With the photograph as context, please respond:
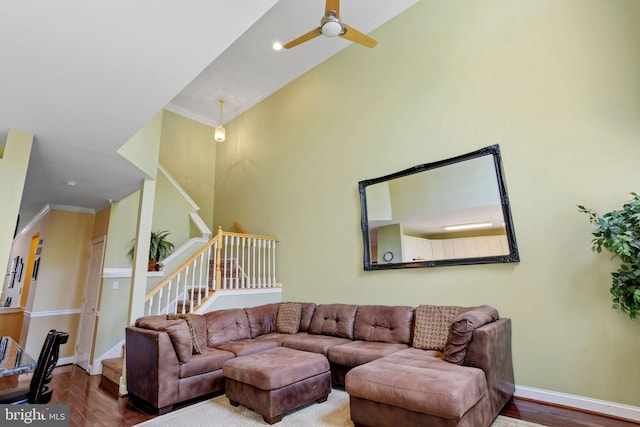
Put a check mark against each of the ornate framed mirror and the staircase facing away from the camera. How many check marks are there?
0

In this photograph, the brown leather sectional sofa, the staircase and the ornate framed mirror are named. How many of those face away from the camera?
0

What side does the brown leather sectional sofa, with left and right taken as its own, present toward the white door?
right

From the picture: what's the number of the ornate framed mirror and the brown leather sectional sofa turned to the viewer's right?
0

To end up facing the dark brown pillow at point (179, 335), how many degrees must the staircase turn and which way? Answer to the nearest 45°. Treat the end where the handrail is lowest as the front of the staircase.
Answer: approximately 45° to its left

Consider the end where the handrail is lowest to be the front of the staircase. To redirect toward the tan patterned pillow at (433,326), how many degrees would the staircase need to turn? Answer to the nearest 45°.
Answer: approximately 90° to its left

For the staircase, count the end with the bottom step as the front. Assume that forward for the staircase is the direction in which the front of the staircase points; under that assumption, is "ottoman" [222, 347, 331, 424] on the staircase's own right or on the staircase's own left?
on the staircase's own left

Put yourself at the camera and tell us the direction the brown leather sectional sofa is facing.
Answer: facing the viewer and to the left of the viewer

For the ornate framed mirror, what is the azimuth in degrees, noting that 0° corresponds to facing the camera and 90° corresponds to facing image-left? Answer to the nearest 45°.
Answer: approximately 45°

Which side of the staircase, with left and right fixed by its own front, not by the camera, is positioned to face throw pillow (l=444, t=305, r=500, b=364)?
left

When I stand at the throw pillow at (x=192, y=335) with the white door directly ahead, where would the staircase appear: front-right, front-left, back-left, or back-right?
front-right

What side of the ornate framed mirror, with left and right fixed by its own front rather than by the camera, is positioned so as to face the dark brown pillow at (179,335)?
front

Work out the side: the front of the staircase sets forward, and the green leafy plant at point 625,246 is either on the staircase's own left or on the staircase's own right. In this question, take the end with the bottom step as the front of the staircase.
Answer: on the staircase's own left
